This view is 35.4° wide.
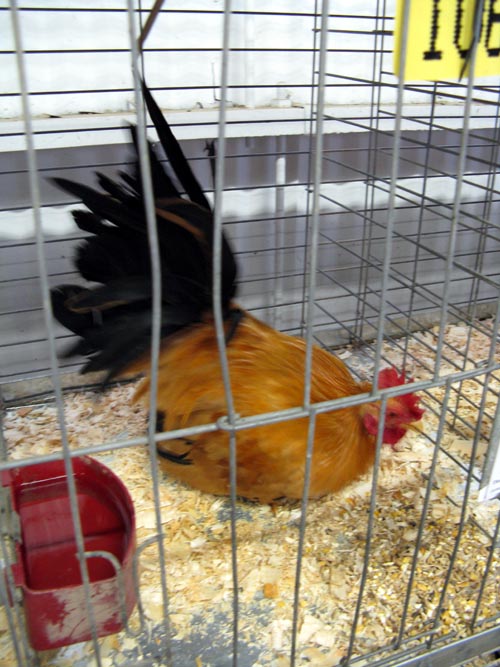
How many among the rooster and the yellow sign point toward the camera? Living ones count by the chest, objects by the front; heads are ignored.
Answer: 1

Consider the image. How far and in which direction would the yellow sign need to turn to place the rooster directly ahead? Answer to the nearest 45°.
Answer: approximately 135° to its right

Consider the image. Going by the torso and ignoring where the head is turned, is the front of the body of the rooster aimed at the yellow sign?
no

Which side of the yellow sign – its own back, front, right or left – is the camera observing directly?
front

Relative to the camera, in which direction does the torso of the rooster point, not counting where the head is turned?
to the viewer's right

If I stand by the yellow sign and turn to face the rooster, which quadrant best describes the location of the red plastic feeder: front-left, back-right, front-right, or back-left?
front-left

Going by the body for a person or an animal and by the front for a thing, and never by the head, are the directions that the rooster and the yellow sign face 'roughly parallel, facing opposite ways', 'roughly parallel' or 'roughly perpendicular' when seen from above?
roughly perpendicular

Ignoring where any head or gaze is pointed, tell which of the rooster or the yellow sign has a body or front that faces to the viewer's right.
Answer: the rooster
